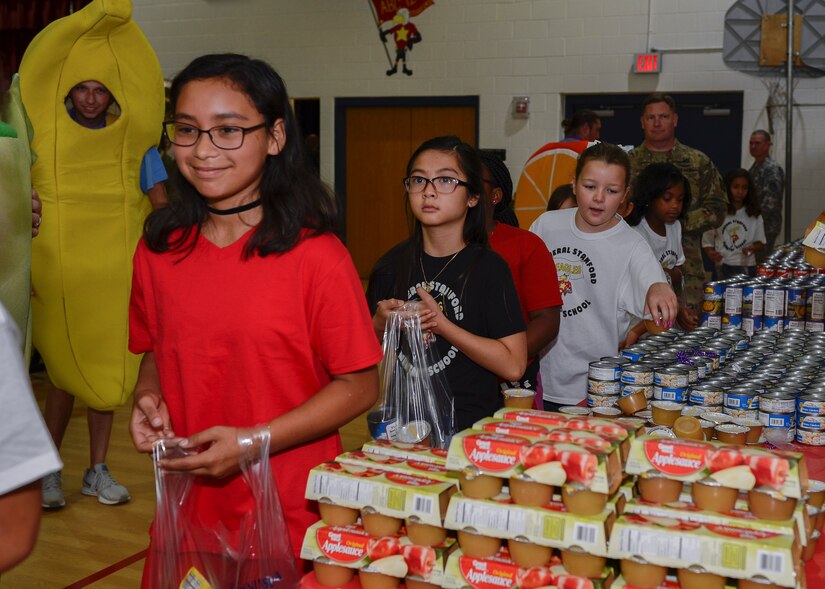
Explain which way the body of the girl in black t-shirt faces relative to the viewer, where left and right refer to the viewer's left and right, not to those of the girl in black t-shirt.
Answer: facing the viewer and to the left of the viewer

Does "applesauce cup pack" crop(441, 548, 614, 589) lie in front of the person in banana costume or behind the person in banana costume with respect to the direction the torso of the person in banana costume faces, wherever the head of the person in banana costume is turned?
in front

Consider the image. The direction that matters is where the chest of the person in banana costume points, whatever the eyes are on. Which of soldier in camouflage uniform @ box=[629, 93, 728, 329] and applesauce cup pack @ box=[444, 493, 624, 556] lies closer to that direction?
the applesauce cup pack

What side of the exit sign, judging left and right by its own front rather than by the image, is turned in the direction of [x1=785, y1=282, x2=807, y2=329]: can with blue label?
front

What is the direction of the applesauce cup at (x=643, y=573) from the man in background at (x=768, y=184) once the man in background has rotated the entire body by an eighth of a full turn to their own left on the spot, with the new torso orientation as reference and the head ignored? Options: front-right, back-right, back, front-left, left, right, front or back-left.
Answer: front

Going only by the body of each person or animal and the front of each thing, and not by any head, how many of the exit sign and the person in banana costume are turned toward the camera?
2

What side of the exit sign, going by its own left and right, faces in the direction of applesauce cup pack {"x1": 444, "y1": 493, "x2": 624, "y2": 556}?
front

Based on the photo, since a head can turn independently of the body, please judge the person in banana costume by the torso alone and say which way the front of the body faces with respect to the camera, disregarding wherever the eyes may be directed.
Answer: toward the camera

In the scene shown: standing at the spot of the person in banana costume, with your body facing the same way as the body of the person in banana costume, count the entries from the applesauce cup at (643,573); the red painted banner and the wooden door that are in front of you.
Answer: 1

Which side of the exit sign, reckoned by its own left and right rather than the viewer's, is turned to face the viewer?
front

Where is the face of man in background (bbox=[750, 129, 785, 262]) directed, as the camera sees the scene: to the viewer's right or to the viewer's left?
to the viewer's left

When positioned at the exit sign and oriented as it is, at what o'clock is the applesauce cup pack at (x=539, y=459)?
The applesauce cup pack is roughly at 12 o'clock from the exit sign.

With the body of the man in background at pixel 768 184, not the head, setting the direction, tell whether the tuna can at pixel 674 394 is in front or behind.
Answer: in front

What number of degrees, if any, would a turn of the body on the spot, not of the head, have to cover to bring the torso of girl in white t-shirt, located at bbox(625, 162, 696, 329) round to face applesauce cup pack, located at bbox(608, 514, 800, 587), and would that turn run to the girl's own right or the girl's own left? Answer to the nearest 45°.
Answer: approximately 45° to the girl's own right
